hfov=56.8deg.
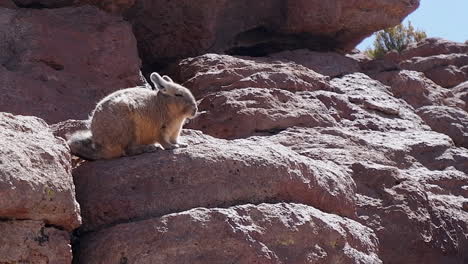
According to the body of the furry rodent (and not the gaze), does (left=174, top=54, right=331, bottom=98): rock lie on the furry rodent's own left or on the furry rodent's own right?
on the furry rodent's own left

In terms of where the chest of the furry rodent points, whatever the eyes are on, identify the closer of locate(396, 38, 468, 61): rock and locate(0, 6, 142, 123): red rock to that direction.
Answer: the rock

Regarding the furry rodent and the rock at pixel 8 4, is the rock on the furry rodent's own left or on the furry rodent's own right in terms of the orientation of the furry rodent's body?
on the furry rodent's own left

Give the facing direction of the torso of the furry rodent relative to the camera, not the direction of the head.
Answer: to the viewer's right

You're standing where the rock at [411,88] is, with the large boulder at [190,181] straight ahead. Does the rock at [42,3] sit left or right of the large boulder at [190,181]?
right

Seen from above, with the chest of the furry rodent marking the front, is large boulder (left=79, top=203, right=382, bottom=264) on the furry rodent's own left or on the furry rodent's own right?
on the furry rodent's own right
